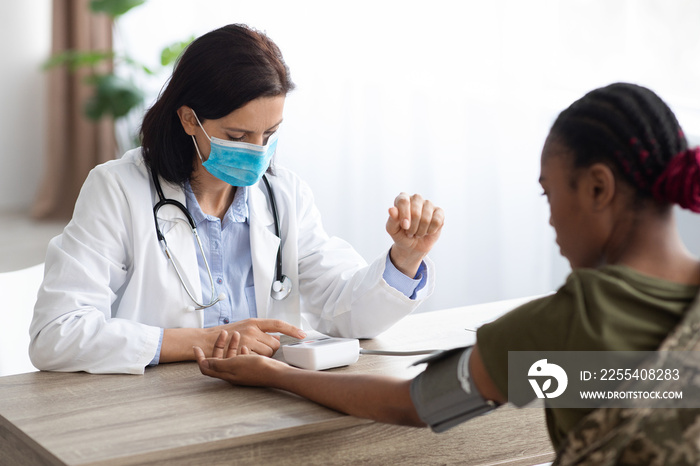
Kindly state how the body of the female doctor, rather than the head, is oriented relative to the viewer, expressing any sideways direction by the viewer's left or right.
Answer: facing the viewer and to the right of the viewer

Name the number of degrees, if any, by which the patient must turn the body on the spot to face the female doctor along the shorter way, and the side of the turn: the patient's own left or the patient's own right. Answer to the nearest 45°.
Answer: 0° — they already face them

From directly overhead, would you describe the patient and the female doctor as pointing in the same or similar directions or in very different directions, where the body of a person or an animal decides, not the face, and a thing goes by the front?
very different directions

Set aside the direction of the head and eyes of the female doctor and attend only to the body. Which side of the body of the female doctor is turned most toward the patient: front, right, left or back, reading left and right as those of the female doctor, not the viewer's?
front

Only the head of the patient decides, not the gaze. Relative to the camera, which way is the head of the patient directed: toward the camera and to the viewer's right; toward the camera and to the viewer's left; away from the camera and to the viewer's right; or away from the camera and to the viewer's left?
away from the camera and to the viewer's left

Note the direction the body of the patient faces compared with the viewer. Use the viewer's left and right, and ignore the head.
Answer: facing away from the viewer and to the left of the viewer
